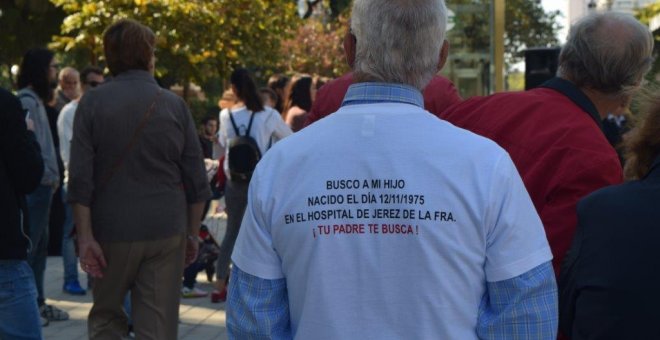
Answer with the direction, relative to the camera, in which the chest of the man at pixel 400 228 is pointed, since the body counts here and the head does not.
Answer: away from the camera

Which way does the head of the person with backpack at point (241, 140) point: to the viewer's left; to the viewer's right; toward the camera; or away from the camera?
away from the camera

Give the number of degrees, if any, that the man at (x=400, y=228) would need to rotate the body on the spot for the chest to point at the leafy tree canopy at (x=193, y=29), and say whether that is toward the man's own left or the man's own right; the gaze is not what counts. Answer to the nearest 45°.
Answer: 0° — they already face it

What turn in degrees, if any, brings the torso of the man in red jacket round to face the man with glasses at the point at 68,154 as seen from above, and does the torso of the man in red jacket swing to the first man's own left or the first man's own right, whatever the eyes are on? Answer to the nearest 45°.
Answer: approximately 90° to the first man's own left

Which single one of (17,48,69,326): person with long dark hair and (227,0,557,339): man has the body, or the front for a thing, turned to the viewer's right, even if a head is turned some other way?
the person with long dark hair

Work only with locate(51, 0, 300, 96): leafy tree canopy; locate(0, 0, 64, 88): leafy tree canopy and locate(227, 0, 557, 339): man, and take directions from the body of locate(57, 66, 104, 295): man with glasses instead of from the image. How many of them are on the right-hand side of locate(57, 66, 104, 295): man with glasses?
1

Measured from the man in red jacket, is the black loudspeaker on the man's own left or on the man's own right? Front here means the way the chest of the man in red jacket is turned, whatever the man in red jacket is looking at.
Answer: on the man's own left
